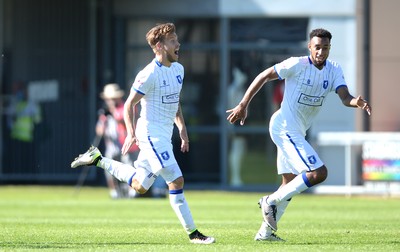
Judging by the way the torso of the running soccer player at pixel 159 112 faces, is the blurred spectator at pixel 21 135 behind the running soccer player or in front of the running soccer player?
behind

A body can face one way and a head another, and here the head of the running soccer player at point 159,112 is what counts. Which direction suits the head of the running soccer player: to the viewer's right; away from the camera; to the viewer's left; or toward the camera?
to the viewer's right

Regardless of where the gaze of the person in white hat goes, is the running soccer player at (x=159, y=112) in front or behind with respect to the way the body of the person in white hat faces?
in front

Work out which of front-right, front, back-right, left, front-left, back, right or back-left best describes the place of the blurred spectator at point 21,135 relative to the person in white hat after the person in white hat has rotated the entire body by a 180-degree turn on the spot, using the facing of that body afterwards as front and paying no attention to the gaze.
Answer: front-left

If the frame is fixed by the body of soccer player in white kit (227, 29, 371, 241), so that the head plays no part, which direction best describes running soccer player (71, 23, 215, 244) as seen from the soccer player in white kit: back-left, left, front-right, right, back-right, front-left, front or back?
back-right

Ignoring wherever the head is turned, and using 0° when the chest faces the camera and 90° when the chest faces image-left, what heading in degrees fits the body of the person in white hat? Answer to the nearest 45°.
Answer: approximately 0°

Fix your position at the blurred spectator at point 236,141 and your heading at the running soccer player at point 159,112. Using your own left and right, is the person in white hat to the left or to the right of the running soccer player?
right
